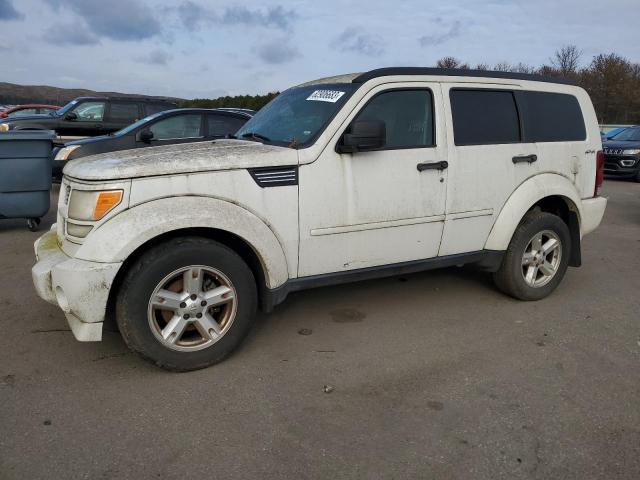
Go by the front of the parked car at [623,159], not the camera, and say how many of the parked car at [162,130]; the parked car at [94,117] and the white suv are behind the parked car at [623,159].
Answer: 0

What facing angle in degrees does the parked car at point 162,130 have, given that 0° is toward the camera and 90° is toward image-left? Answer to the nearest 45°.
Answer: approximately 90°

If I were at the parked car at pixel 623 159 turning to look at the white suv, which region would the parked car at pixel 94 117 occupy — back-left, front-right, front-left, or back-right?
front-right

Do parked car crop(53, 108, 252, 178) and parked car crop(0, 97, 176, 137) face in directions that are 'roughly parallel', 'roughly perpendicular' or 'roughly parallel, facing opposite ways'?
roughly parallel

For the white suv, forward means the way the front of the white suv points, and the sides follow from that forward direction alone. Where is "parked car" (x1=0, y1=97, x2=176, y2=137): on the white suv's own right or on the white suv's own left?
on the white suv's own right

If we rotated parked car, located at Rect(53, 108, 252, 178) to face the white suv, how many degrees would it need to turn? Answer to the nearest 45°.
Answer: approximately 90° to its left

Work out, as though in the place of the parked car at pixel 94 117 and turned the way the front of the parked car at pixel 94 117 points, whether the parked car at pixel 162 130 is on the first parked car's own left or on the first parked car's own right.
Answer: on the first parked car's own left

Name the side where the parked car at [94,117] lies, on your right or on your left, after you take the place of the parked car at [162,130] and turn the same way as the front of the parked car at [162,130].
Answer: on your right

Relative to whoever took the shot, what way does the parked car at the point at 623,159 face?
facing the viewer and to the left of the viewer

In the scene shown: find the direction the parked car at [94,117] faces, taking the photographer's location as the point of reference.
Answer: facing to the left of the viewer

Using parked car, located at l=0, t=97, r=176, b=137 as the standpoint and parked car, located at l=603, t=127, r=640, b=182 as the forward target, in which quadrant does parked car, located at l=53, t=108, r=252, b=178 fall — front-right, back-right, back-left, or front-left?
front-right

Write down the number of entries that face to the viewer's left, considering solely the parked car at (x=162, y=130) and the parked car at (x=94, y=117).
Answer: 2

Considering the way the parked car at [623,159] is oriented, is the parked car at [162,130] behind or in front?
in front
